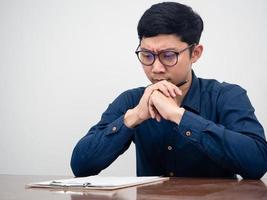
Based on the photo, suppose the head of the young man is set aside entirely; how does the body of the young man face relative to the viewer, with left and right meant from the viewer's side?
facing the viewer and to the left of the viewer

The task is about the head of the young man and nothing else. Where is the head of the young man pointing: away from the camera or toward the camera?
toward the camera
